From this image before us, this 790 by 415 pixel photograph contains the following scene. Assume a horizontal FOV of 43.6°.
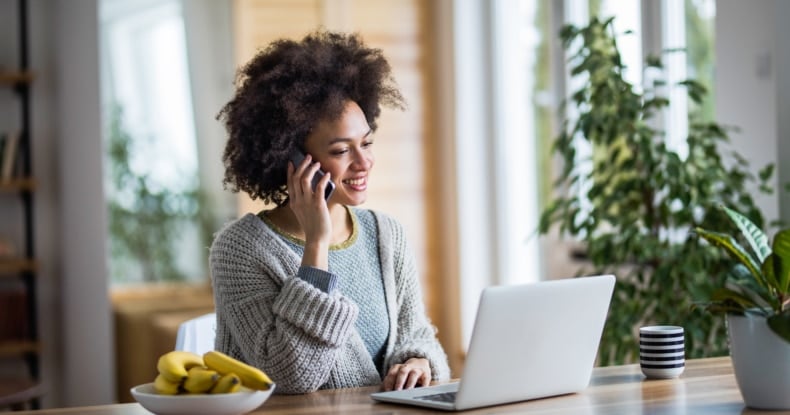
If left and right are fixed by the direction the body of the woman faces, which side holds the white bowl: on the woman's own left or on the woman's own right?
on the woman's own right

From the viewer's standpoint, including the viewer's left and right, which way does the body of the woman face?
facing the viewer and to the right of the viewer

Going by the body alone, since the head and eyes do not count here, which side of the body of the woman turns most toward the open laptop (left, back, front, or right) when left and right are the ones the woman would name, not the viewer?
front

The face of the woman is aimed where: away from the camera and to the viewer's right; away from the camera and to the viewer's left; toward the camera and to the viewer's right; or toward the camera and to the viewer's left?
toward the camera and to the viewer's right

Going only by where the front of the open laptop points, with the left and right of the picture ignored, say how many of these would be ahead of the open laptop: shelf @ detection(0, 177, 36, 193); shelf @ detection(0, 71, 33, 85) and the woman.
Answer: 3

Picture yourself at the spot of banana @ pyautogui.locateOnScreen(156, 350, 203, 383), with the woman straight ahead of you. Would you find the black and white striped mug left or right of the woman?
right

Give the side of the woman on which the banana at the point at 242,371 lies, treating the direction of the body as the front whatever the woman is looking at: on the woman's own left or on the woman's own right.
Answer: on the woman's own right

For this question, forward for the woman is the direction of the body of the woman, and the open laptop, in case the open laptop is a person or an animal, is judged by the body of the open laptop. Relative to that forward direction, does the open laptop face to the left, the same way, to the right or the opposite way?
the opposite way

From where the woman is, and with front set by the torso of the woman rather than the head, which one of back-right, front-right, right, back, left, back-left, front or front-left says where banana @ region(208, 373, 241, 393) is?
front-right

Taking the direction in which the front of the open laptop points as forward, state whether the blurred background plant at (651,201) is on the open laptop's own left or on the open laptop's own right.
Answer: on the open laptop's own right

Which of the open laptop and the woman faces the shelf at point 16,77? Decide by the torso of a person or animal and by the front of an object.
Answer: the open laptop

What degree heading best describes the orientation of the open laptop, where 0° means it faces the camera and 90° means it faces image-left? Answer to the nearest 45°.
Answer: approximately 135°
